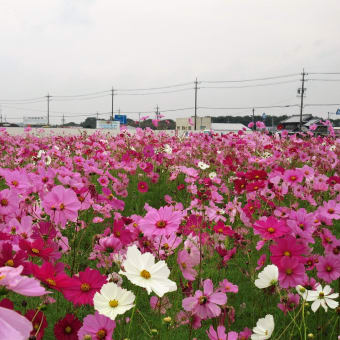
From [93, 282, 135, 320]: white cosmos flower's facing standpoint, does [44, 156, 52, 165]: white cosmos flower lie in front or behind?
behind

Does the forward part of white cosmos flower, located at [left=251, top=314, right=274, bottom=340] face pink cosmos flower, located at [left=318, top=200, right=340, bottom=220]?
no

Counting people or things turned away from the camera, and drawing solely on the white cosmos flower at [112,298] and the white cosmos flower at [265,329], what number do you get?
0

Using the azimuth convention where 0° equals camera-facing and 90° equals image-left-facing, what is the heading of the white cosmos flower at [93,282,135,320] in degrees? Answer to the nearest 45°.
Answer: approximately 0°

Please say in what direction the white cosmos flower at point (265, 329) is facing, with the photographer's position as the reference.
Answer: facing the viewer and to the left of the viewer

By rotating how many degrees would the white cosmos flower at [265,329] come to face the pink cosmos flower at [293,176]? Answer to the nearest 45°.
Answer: approximately 135° to its right
